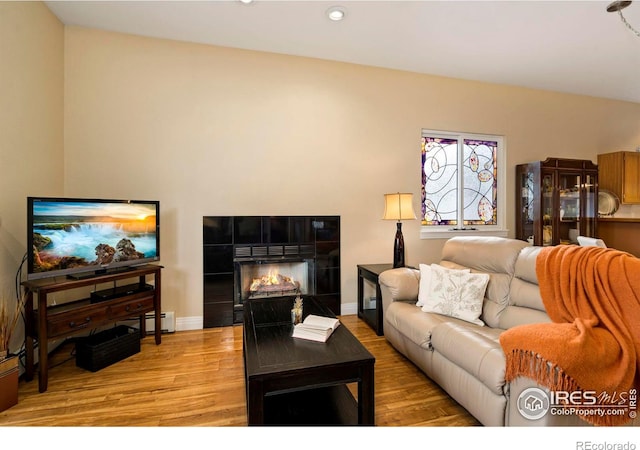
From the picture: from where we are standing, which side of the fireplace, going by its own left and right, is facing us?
front

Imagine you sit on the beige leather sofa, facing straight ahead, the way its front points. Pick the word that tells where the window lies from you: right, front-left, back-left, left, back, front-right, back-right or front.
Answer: back-right

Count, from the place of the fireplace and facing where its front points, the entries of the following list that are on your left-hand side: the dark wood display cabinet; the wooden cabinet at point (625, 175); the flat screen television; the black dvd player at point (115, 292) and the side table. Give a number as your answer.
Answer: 3

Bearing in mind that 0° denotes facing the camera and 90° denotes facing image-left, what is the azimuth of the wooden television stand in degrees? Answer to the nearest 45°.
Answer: approximately 315°

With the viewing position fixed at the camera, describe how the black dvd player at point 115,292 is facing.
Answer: facing the viewer and to the right of the viewer

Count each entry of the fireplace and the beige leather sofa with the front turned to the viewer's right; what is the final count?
0

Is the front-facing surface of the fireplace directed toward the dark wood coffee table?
yes

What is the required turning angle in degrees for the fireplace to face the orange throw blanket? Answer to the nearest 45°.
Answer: approximately 45° to its left

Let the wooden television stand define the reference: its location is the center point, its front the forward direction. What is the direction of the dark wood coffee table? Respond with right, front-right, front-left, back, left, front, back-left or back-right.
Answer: front

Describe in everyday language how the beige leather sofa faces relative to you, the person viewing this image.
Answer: facing the viewer and to the left of the viewer

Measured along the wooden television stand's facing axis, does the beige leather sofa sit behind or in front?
in front
